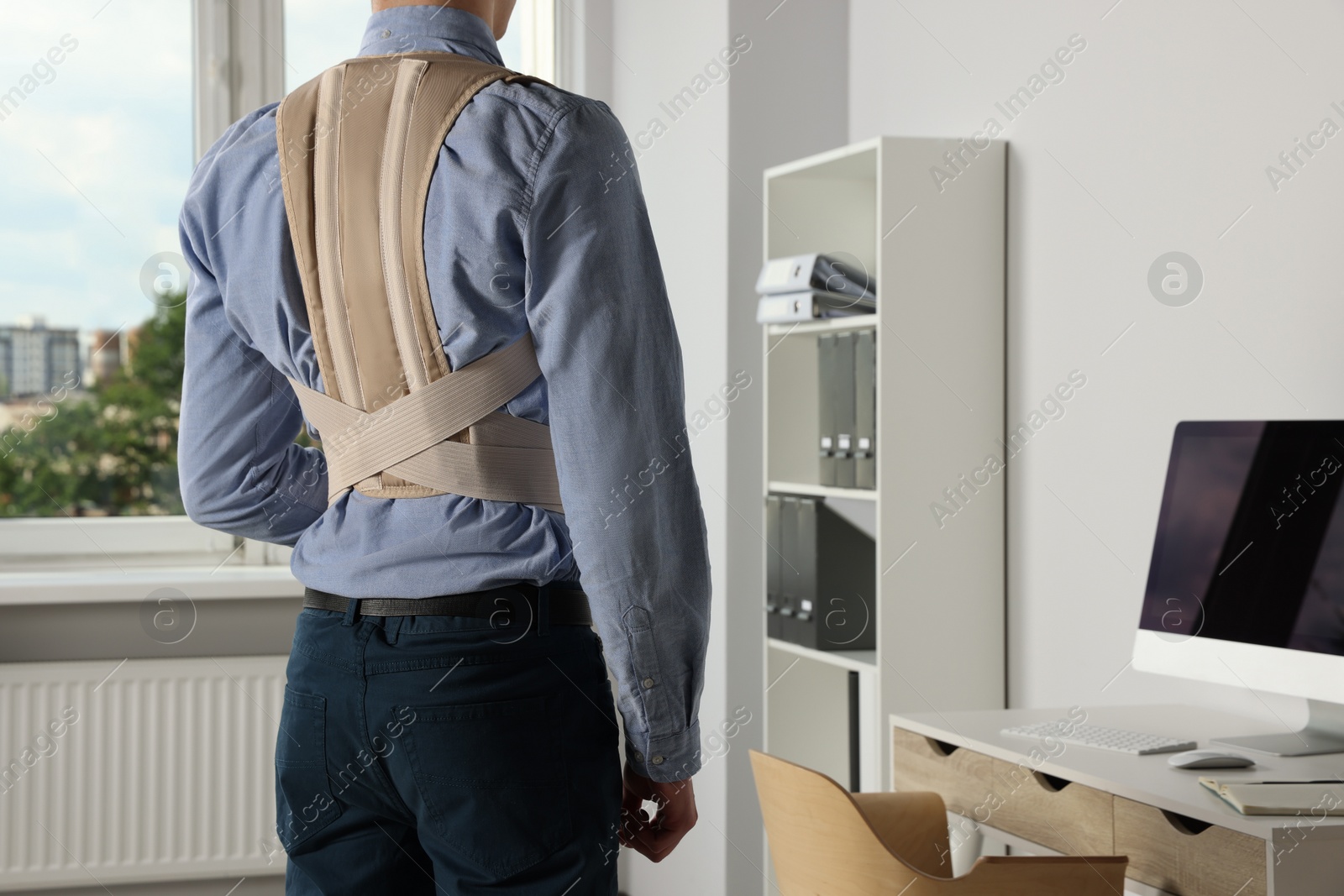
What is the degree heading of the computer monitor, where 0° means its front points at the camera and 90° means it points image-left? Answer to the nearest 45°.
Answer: approximately 45°

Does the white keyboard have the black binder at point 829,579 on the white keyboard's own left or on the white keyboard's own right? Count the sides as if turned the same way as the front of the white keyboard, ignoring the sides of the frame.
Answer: on the white keyboard's own right

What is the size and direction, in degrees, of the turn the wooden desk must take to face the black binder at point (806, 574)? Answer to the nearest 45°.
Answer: approximately 90° to its right

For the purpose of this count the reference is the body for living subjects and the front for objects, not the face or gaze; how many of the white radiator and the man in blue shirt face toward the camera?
1

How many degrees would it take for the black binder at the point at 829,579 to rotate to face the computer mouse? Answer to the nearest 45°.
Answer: approximately 90° to its left

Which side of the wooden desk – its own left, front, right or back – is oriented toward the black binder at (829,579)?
right

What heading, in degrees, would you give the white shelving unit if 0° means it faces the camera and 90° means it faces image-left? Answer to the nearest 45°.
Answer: approximately 45°

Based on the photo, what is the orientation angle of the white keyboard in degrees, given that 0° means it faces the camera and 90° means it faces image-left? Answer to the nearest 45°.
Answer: approximately 45°
